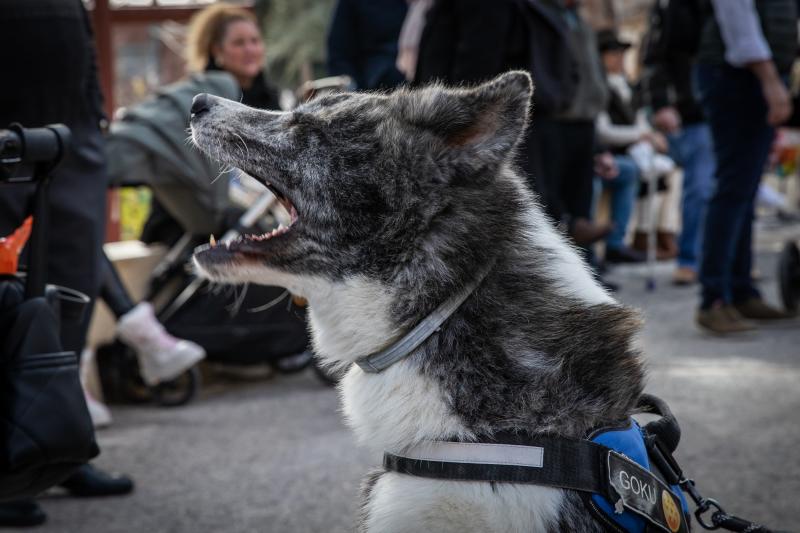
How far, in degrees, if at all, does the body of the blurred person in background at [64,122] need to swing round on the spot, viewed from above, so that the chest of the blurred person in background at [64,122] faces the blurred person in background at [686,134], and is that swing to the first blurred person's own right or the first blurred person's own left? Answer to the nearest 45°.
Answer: approximately 45° to the first blurred person's own left

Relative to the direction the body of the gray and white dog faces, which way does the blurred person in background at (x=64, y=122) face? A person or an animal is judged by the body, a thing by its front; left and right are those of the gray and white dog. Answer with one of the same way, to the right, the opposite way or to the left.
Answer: the opposite way

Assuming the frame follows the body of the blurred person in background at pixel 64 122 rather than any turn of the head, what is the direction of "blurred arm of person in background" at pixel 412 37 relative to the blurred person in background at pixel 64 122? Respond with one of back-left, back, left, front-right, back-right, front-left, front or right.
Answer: front-left

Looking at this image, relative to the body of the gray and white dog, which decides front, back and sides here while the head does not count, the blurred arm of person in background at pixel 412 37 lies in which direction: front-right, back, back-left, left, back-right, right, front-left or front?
right

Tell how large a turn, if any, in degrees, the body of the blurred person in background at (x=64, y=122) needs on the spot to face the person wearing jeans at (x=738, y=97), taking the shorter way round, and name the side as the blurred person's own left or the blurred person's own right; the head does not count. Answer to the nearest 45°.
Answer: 0° — they already face them

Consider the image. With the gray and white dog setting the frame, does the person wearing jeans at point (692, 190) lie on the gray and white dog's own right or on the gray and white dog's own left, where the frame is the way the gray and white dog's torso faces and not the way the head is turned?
on the gray and white dog's own right

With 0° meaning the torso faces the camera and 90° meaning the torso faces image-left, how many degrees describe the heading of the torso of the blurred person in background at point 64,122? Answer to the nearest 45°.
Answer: approximately 270°

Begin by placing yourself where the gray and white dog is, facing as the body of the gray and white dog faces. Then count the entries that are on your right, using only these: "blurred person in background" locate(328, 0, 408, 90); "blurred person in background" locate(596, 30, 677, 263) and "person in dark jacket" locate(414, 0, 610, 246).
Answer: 3

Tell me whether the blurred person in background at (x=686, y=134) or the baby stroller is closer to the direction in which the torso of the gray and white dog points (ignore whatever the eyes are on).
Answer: the baby stroller

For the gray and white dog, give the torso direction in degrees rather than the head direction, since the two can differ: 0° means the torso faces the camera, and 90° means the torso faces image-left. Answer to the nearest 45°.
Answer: approximately 90°
